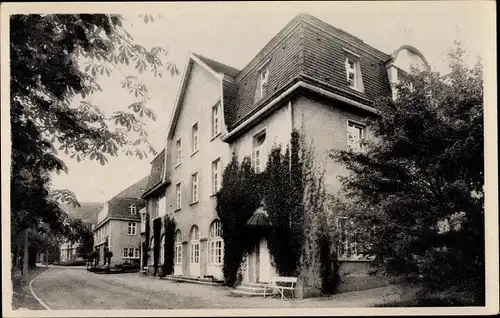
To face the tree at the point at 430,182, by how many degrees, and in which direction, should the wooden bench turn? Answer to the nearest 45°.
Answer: approximately 90° to its left

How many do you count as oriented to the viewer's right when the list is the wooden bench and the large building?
0

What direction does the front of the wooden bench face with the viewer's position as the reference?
facing the viewer and to the left of the viewer

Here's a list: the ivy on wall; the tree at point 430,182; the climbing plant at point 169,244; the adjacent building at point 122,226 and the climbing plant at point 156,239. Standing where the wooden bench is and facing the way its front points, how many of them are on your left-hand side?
1

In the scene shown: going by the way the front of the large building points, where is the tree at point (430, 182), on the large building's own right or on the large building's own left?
on the large building's own left

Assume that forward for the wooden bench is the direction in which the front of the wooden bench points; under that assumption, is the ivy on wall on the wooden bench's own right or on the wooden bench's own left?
on the wooden bench's own right

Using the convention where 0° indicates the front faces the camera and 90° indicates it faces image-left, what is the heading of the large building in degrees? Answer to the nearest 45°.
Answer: approximately 45°
